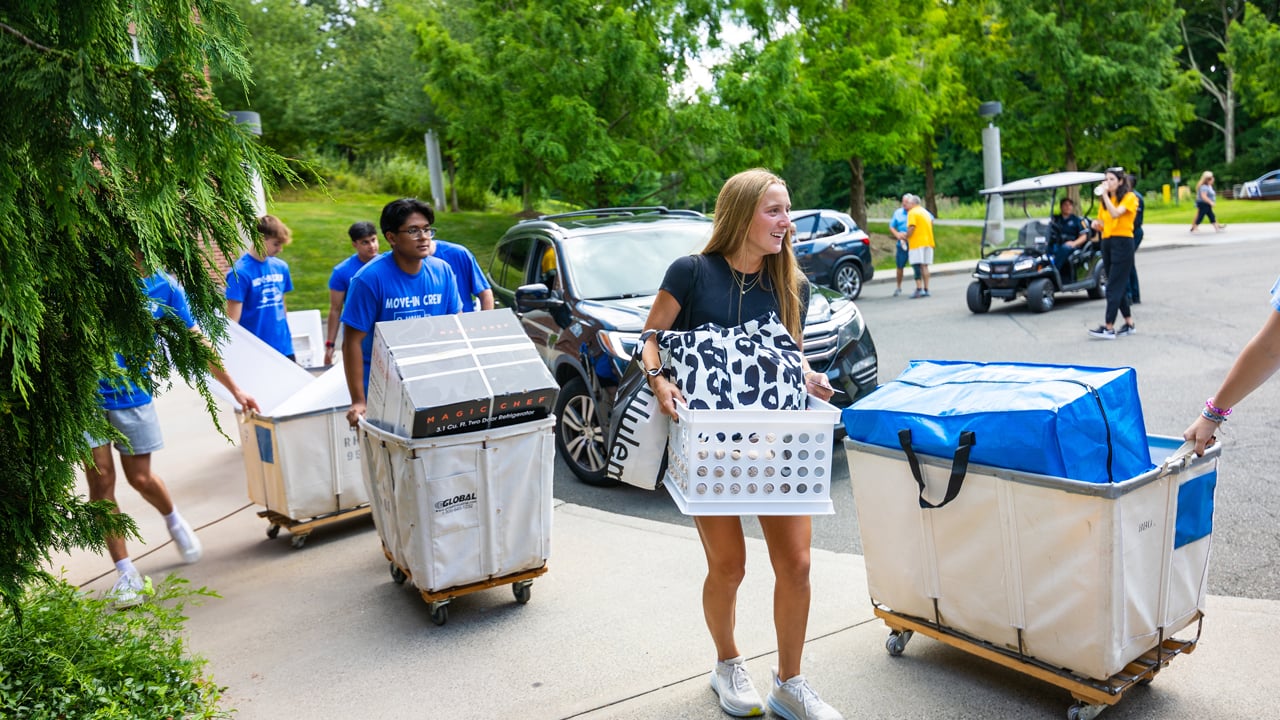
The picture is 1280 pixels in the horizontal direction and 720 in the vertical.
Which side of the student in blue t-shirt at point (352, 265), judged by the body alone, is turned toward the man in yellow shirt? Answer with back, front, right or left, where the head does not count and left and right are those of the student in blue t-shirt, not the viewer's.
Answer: left

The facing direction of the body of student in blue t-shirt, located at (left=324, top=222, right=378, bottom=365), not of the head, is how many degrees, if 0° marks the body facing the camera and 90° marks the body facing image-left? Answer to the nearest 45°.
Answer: approximately 315°

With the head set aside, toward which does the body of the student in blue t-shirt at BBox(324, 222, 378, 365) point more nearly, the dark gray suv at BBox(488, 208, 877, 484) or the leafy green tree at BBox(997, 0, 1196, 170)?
the dark gray suv
